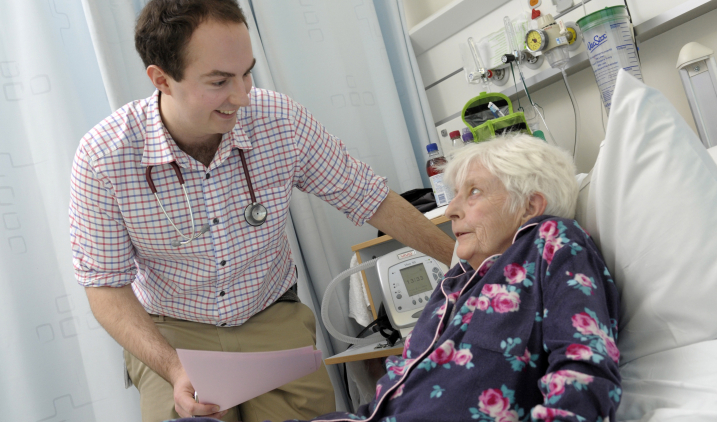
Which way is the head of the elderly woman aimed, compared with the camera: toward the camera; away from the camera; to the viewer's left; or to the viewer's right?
to the viewer's left

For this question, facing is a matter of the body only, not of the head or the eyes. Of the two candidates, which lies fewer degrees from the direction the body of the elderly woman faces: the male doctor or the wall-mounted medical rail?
the male doctor

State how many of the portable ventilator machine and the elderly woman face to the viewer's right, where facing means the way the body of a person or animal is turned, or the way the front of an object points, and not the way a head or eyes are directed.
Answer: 0

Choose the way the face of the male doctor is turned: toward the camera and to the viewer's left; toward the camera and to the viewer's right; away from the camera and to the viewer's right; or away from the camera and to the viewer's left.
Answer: toward the camera and to the viewer's right

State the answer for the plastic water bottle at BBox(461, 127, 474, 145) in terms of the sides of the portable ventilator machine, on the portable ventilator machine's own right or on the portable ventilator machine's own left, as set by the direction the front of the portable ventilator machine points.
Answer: on the portable ventilator machine's own left

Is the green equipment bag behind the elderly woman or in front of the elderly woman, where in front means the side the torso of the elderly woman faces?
behind

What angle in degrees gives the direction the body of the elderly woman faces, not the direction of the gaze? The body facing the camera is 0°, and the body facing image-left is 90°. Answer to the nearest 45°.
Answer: approximately 45°

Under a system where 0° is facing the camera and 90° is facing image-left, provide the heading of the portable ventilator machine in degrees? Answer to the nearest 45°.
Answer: approximately 0°

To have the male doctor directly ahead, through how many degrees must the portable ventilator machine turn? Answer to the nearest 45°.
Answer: approximately 45° to its right

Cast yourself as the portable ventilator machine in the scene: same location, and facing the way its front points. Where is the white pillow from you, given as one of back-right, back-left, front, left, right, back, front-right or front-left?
front-left

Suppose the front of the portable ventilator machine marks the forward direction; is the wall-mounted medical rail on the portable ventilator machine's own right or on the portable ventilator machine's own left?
on the portable ventilator machine's own left
